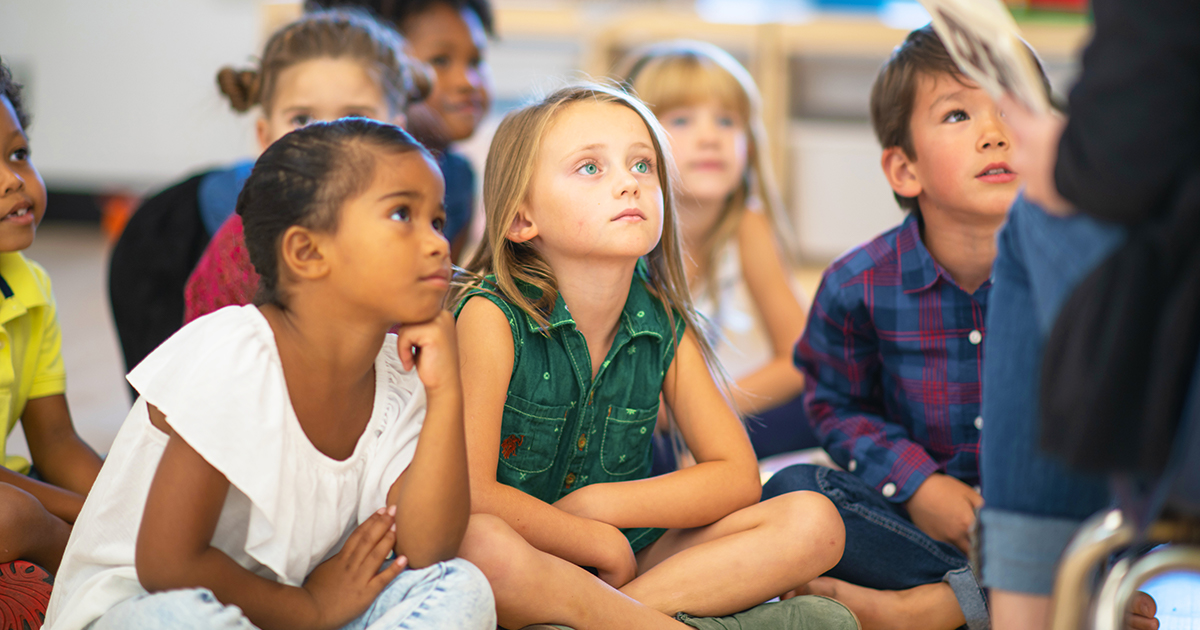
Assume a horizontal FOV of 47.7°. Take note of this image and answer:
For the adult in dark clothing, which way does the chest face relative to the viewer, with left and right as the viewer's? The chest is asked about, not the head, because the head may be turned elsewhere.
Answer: facing to the left of the viewer

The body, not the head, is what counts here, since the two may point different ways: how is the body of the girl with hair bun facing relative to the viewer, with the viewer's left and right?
facing the viewer

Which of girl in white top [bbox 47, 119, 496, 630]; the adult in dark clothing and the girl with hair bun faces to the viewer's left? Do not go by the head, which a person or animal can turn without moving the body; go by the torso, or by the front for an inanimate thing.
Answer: the adult in dark clothing

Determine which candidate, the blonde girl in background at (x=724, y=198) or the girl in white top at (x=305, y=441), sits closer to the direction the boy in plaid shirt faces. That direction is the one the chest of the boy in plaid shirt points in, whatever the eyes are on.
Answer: the girl in white top

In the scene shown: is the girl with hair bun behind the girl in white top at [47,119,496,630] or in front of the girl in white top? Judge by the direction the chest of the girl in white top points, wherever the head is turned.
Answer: behind

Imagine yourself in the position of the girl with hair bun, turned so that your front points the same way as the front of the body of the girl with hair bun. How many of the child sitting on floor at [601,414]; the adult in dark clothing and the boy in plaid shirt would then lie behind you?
0

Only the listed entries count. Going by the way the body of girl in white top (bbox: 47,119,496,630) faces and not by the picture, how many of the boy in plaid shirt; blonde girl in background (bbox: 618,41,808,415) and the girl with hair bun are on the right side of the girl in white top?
0

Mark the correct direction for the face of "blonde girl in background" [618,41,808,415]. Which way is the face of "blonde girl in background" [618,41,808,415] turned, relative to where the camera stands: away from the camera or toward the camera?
toward the camera

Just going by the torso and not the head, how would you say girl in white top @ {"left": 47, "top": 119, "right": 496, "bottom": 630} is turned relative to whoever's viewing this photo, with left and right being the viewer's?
facing the viewer and to the right of the viewer

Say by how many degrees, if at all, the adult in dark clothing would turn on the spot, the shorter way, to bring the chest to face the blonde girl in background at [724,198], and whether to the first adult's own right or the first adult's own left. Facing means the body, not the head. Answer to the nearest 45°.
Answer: approximately 45° to the first adult's own right

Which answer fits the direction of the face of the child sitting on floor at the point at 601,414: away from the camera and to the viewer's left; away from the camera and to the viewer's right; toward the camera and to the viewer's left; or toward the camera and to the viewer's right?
toward the camera and to the viewer's right

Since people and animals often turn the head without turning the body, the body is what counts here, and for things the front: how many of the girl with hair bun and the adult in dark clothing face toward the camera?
1

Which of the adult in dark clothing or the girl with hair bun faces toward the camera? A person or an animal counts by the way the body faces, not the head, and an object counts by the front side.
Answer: the girl with hair bun

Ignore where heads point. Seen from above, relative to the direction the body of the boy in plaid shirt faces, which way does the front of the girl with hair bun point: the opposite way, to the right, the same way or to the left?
the same way
